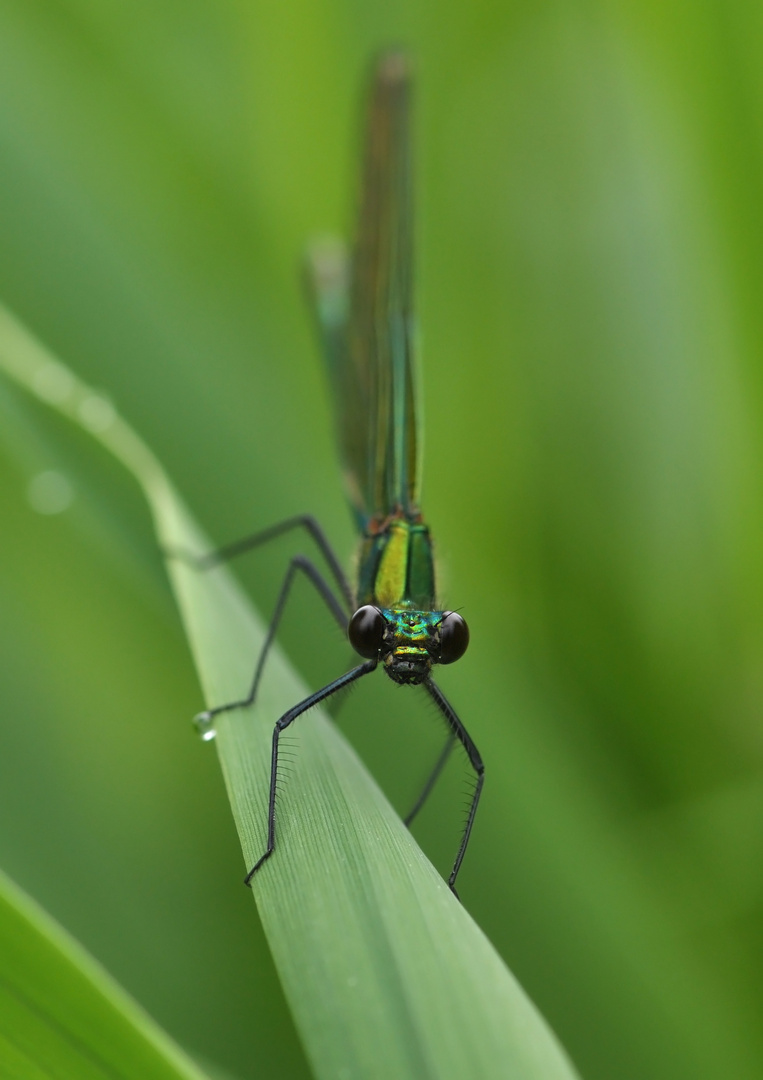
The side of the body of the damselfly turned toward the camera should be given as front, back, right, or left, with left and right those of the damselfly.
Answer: front

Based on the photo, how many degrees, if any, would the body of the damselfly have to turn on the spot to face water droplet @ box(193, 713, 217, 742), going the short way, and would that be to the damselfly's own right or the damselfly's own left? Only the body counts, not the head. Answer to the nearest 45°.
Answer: approximately 45° to the damselfly's own right
